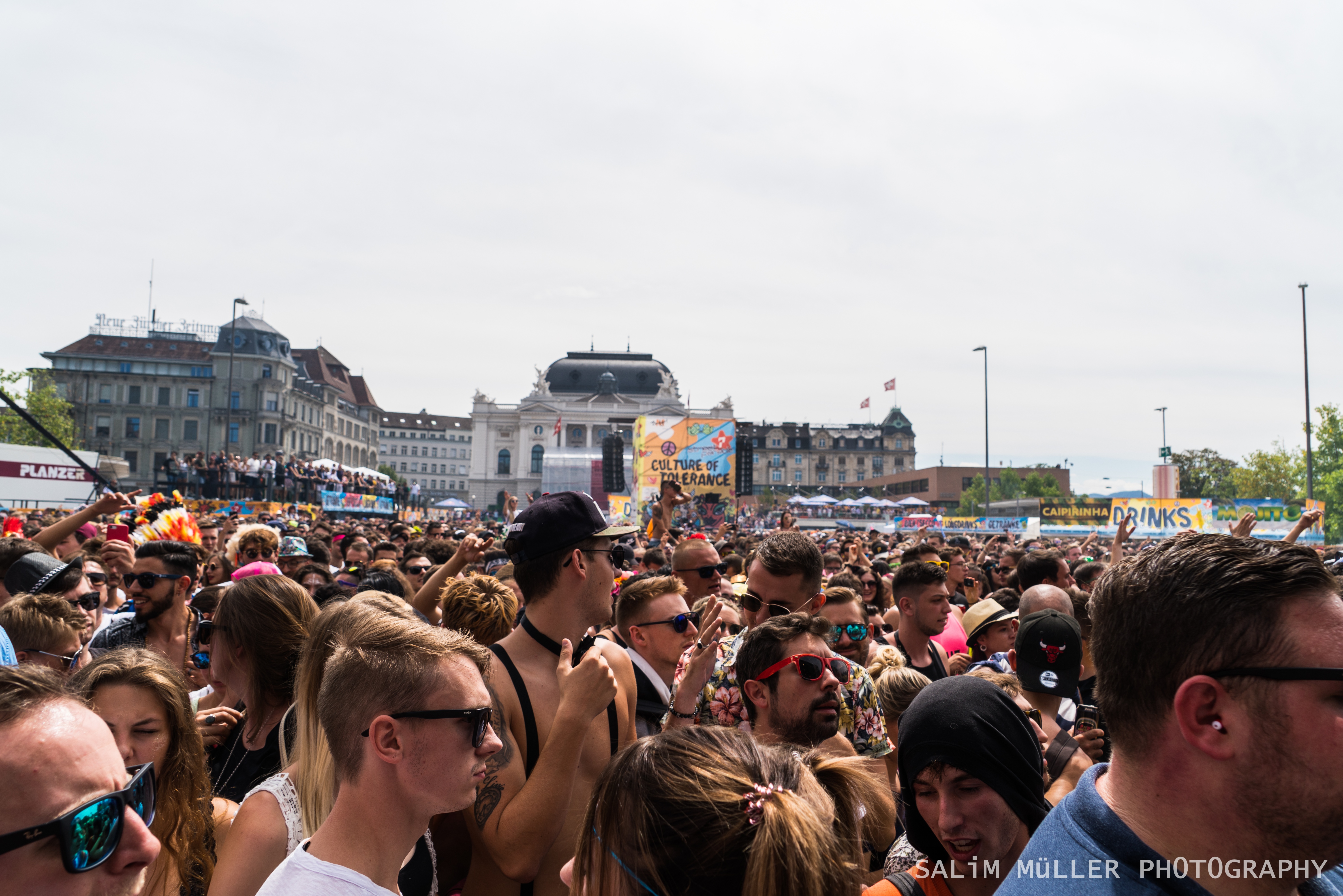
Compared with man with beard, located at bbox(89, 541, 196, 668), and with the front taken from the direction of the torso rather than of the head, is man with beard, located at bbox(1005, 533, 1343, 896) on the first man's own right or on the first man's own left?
on the first man's own left

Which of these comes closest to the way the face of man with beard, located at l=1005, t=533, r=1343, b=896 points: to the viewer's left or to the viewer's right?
to the viewer's right

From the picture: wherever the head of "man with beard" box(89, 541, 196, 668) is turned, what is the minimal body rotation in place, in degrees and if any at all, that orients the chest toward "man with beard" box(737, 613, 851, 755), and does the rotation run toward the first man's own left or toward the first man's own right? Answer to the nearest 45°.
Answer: approximately 90° to the first man's own left

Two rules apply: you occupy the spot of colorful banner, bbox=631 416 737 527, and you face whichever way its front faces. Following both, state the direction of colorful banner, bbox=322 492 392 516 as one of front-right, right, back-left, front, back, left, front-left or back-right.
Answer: back-right

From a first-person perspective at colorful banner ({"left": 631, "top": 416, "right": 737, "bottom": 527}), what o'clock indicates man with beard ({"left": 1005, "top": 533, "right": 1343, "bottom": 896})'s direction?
The man with beard is roughly at 12 o'clock from the colorful banner.

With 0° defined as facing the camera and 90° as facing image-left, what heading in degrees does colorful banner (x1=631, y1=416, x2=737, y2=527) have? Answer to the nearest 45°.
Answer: approximately 0°

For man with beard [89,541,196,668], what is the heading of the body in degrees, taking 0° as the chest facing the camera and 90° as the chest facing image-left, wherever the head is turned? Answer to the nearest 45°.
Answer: approximately 45°

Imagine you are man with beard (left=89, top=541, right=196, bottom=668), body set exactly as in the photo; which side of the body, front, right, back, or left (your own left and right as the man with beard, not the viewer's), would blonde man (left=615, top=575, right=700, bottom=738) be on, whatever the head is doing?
left
